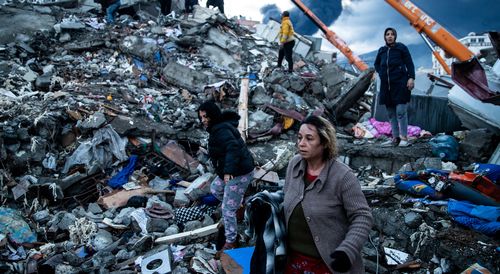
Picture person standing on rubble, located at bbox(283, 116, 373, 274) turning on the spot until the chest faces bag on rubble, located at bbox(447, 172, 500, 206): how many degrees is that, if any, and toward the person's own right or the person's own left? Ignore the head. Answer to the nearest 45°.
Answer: approximately 180°

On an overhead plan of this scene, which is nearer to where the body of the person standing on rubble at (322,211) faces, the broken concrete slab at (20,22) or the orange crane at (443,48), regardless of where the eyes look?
the broken concrete slab

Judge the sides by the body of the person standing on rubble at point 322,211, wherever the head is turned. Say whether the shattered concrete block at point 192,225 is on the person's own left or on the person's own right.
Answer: on the person's own right

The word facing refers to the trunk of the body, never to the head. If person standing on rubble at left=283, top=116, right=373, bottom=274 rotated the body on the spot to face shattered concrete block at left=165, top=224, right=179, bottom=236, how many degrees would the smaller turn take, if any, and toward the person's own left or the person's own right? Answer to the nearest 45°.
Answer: approximately 90° to the person's own right

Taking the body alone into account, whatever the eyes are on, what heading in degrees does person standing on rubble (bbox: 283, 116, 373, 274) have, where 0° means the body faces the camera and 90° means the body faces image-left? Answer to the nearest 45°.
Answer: approximately 45°

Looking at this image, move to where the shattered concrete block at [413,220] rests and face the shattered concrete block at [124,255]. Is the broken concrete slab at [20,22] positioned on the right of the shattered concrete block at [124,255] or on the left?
right

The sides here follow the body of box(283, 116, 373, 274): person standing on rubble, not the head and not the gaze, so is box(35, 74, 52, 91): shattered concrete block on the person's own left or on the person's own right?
on the person's own right

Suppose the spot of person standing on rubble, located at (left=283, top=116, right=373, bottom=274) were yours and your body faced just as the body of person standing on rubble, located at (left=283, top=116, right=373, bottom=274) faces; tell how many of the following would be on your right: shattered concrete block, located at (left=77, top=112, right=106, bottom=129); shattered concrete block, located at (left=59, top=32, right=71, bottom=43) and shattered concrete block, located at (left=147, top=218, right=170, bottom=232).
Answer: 3

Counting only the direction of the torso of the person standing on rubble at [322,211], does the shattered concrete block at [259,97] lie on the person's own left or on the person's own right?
on the person's own right

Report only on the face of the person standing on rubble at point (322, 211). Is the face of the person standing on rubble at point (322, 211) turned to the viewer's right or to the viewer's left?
to the viewer's left

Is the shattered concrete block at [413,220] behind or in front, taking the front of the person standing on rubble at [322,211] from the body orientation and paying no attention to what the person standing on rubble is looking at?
behind
